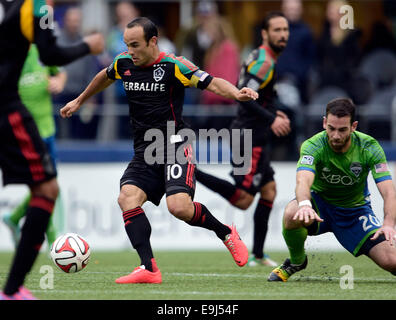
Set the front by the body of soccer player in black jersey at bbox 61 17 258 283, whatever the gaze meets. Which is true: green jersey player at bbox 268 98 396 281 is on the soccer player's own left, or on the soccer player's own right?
on the soccer player's own left

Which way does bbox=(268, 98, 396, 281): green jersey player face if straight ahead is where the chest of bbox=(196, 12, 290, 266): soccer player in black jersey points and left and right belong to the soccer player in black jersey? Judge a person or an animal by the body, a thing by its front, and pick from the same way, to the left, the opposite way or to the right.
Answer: to the right

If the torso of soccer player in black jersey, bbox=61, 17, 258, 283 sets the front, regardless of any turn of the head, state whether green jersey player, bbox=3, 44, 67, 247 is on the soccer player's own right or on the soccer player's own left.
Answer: on the soccer player's own right

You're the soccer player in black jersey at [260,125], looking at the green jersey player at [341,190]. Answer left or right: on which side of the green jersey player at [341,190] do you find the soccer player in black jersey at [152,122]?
right

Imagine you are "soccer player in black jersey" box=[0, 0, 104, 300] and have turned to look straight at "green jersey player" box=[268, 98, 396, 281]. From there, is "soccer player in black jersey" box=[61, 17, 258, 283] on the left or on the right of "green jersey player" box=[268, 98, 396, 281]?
left

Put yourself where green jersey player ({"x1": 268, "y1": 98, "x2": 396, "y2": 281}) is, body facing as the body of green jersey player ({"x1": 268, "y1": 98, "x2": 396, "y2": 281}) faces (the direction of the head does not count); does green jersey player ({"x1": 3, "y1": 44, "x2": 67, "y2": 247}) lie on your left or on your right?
on your right

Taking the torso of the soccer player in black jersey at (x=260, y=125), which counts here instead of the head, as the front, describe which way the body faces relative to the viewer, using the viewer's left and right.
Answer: facing to the right of the viewer

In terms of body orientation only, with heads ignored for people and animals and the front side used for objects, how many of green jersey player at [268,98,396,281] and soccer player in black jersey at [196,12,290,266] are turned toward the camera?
1

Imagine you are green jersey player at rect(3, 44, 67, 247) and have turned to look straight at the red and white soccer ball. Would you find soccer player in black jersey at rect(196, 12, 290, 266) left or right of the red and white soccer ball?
left
